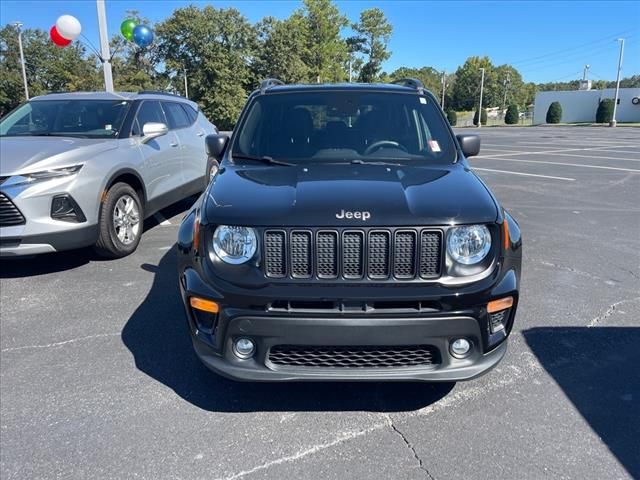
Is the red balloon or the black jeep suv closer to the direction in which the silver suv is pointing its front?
the black jeep suv

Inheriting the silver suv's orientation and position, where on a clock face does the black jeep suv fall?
The black jeep suv is roughly at 10 o'clock from the silver suv.

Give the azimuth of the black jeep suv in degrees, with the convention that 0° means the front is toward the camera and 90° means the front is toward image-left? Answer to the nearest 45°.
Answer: approximately 0°

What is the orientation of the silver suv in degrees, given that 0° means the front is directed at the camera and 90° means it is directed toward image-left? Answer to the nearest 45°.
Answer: approximately 45°

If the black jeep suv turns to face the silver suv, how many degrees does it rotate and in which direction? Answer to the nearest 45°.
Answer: approximately 135° to its right

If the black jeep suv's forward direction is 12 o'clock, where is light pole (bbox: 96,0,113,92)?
The light pole is roughly at 5 o'clock from the black jeep suv.

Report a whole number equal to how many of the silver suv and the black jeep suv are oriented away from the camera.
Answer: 0

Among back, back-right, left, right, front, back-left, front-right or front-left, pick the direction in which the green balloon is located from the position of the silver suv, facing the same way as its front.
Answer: back-right

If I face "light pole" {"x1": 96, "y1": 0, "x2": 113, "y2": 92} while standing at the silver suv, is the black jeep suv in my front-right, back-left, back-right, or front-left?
back-right

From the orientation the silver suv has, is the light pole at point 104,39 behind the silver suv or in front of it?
behind

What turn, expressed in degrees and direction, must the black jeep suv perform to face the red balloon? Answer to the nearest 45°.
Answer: approximately 135° to its right

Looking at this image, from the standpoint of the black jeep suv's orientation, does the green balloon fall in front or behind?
behind
